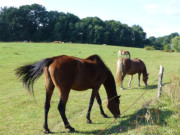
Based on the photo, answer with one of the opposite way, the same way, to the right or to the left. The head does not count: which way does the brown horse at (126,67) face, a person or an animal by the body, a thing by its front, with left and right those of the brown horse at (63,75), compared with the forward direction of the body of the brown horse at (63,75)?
the same way

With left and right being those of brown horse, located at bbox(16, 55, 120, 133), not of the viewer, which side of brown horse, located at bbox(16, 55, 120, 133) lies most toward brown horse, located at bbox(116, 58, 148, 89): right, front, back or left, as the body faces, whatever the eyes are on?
front

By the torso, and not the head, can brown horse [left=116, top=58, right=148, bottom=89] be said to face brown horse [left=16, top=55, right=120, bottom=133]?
no

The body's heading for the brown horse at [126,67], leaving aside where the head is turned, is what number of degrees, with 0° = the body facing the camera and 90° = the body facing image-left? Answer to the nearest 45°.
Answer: approximately 225°

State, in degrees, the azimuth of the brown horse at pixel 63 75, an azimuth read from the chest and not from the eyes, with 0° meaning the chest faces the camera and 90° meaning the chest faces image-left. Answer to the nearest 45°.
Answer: approximately 225°
